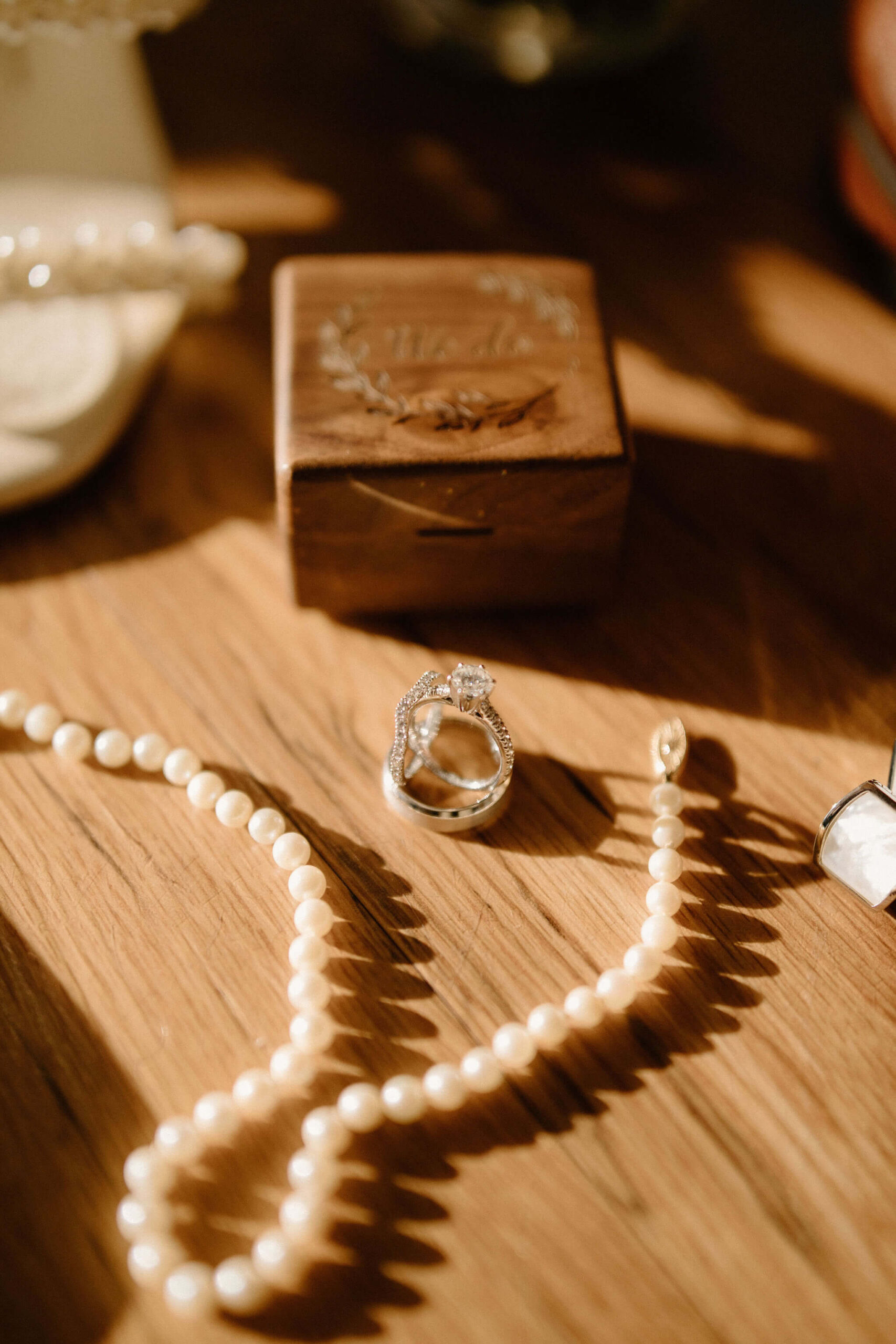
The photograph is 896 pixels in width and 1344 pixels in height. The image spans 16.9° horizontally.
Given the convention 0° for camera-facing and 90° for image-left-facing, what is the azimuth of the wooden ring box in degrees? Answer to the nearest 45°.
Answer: approximately 0°

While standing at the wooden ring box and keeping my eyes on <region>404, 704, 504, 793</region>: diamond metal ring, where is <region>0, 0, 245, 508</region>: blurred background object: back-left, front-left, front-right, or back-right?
back-right
